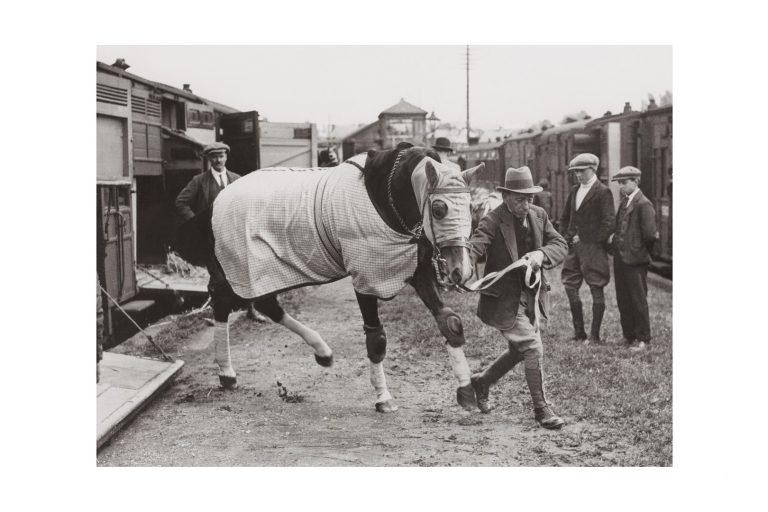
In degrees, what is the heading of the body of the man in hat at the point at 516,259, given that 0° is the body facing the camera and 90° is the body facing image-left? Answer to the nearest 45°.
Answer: approximately 315°

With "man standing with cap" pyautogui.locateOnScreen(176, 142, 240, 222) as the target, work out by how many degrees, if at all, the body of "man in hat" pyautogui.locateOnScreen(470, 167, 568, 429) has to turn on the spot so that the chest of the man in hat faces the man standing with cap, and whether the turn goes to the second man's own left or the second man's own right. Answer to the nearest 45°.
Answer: approximately 135° to the second man's own right

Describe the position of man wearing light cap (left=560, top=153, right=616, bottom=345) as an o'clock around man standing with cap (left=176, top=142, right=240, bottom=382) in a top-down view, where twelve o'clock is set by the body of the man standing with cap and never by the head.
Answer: The man wearing light cap is roughly at 11 o'clock from the man standing with cap.

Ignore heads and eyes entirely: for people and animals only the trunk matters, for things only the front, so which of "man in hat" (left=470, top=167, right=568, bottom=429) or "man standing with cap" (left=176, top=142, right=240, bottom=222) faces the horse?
the man standing with cap

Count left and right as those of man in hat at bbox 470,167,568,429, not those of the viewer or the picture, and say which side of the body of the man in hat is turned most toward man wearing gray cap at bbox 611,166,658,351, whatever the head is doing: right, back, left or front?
left

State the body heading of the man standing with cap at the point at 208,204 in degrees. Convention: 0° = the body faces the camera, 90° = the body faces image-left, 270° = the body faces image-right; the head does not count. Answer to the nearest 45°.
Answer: approximately 315°
